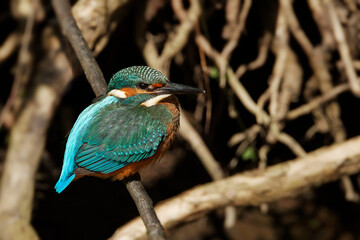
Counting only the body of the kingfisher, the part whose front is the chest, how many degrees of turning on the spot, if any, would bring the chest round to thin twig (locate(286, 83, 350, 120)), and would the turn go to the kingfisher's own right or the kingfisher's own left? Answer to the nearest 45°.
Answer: approximately 45° to the kingfisher's own left

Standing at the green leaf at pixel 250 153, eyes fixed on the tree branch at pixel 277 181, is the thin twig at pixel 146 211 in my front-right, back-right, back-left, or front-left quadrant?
front-right

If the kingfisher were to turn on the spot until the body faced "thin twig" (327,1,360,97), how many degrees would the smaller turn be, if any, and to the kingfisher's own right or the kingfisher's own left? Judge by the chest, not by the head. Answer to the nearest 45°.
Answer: approximately 45° to the kingfisher's own left

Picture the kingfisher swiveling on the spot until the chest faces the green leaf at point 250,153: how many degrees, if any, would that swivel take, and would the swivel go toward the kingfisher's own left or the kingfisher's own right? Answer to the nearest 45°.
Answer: approximately 45° to the kingfisher's own left

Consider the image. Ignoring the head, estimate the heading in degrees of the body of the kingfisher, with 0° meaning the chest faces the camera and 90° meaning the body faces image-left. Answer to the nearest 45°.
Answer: approximately 270°

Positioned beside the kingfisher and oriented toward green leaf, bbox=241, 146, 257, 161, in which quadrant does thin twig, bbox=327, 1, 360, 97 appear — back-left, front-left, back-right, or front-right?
front-right
